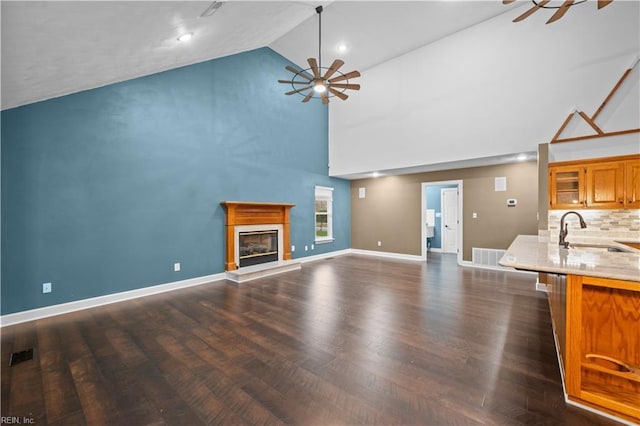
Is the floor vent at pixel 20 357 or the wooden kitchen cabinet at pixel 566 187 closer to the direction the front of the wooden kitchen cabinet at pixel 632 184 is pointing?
the floor vent

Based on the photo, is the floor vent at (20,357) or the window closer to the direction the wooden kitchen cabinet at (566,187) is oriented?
the floor vent

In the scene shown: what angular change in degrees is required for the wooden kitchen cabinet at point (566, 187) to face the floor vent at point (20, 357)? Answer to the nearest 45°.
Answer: approximately 45° to its right

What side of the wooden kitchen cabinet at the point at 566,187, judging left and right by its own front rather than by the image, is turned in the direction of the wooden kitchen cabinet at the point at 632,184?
left

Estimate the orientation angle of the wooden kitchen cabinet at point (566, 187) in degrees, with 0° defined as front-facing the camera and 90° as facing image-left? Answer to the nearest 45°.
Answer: approximately 0°

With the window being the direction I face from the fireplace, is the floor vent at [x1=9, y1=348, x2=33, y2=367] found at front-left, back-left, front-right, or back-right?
back-right

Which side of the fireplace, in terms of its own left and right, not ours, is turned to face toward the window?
left

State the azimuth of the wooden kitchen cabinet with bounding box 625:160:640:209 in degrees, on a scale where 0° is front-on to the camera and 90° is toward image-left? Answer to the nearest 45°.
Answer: approximately 0°

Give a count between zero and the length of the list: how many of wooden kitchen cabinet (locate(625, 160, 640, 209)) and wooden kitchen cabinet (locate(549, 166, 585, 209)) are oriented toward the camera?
2

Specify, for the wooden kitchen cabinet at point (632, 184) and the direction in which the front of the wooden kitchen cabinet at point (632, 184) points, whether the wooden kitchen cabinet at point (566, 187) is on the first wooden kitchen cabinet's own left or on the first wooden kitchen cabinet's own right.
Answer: on the first wooden kitchen cabinet's own right

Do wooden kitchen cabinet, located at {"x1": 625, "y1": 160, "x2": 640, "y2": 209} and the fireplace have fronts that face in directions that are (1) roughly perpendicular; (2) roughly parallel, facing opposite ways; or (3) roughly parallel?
roughly perpendicular

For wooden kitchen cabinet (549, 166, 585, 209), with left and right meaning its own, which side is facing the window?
right

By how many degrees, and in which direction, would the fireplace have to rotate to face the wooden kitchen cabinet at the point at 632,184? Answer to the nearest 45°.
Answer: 0° — it already faces it
